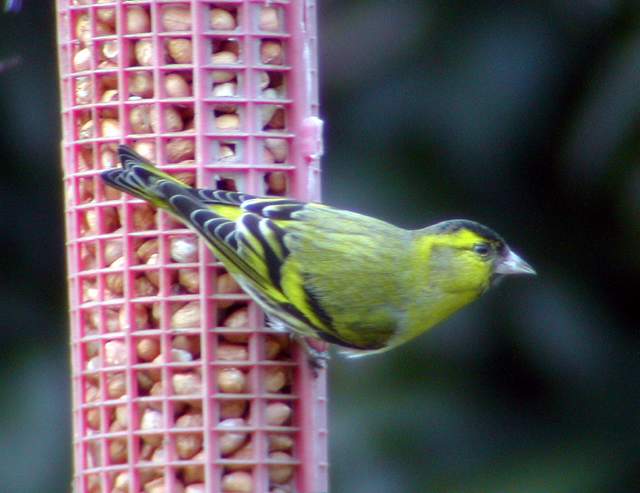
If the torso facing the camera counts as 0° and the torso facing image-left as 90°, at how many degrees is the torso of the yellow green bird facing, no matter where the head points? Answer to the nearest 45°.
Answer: approximately 270°
